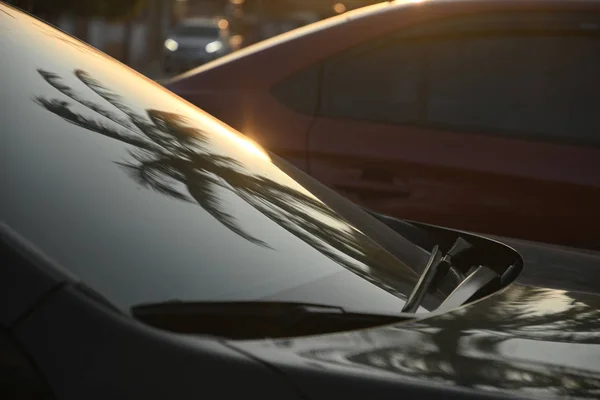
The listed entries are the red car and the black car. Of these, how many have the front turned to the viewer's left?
0

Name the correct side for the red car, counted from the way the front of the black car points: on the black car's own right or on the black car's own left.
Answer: on the black car's own left

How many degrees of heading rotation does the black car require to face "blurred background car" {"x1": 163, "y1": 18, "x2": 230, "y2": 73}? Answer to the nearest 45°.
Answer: approximately 135° to its left

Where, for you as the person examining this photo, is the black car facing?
facing the viewer and to the right of the viewer

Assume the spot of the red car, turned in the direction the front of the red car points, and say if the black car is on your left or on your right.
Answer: on your right

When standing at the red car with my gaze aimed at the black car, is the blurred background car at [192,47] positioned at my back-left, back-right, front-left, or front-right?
back-right

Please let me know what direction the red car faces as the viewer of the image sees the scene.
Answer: facing to the right of the viewer
